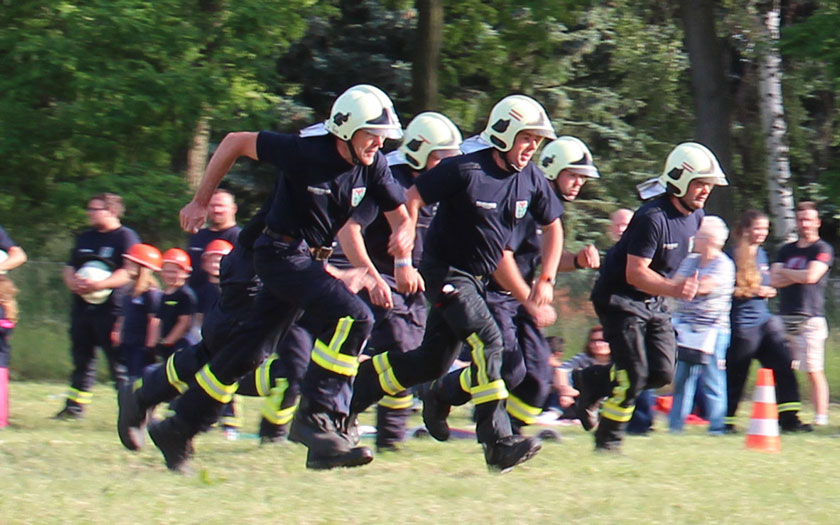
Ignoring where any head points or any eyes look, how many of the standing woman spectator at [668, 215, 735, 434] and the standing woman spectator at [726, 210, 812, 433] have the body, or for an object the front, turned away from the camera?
0

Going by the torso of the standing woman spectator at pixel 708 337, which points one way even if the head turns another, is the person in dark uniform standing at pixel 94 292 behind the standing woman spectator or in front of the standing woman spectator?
in front

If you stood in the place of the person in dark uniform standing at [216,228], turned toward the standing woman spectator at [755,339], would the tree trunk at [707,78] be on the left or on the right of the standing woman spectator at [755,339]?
left

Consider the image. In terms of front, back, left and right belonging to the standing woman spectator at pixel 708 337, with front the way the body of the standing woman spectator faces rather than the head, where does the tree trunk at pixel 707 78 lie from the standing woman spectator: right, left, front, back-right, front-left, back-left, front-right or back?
back-right

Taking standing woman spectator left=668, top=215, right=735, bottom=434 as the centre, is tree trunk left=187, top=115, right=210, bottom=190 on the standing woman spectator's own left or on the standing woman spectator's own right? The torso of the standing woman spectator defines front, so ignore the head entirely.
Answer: on the standing woman spectator's own right

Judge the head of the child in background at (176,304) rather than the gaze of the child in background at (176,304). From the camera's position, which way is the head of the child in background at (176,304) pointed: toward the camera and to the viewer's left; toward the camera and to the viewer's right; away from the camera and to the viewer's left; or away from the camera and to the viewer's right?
toward the camera and to the viewer's right

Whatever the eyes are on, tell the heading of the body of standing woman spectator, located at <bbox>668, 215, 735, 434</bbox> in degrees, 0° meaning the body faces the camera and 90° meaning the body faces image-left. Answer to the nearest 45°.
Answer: approximately 45°

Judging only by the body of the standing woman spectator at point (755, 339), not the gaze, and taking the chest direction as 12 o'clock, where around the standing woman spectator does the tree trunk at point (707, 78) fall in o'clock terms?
The tree trunk is roughly at 7 o'clock from the standing woman spectator.

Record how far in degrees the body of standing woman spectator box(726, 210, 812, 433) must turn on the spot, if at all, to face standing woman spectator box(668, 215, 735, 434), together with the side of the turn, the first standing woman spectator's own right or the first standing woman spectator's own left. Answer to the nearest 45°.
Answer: approximately 90° to the first standing woman spectator's own right

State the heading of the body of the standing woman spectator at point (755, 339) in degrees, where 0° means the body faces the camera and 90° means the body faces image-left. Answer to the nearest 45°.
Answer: approximately 315°
